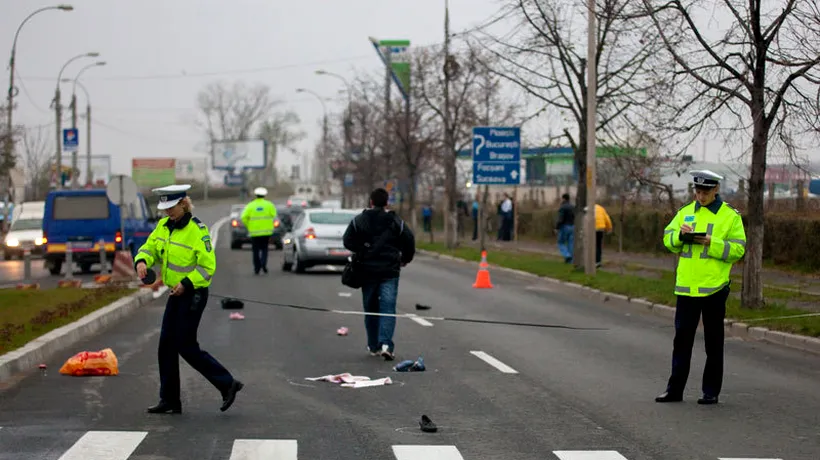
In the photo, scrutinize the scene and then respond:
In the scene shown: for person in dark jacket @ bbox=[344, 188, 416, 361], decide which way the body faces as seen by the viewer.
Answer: away from the camera

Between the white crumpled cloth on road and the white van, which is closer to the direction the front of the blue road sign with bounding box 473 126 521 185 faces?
the white crumpled cloth on road

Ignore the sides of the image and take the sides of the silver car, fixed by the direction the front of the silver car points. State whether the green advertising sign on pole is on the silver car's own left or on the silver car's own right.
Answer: on the silver car's own right

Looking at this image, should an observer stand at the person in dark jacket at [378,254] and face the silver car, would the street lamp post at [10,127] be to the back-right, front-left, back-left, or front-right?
front-left

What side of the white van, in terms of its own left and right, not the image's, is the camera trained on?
front

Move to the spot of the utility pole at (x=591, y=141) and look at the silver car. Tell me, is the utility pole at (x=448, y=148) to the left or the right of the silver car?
right

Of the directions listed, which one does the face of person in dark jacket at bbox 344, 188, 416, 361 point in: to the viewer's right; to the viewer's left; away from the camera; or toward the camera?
away from the camera

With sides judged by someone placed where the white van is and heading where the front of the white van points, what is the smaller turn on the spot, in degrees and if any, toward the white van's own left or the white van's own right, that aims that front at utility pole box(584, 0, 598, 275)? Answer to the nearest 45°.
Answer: approximately 45° to the white van's own left

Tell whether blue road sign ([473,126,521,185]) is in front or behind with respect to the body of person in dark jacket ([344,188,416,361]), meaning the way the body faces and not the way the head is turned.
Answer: in front

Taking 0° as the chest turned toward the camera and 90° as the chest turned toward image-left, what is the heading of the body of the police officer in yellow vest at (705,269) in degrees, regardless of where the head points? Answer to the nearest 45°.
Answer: approximately 45°

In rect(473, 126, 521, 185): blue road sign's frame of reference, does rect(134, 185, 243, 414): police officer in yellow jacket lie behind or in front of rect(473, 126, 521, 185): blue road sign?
in front

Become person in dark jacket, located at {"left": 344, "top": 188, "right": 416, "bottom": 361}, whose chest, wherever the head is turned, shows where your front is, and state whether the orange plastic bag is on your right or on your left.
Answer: on your left
